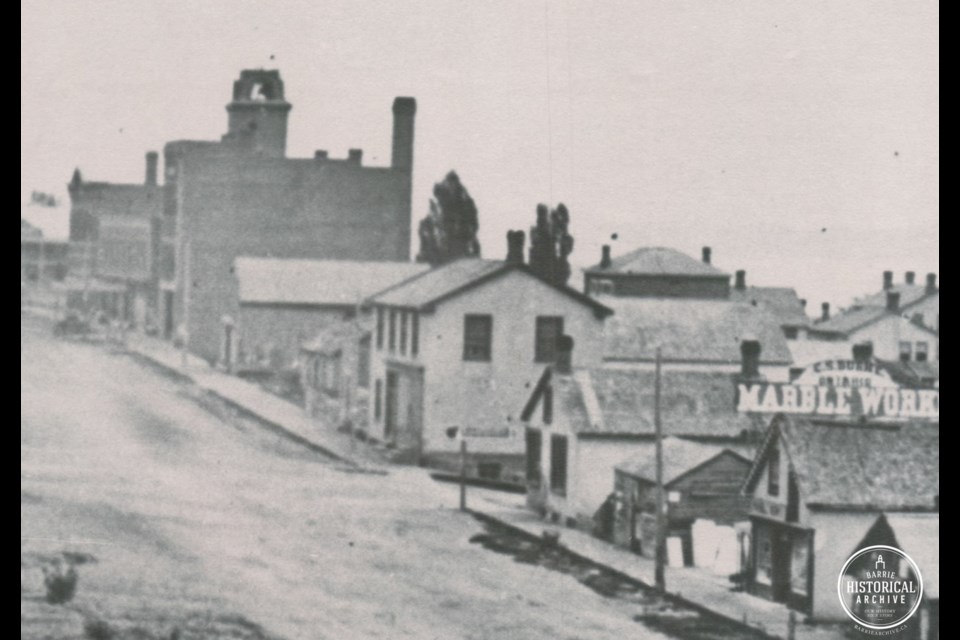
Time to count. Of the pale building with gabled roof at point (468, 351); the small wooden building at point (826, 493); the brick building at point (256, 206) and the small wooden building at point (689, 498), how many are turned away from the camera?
0

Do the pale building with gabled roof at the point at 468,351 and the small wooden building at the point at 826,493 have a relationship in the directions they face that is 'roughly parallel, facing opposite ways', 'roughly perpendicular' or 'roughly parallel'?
roughly parallel

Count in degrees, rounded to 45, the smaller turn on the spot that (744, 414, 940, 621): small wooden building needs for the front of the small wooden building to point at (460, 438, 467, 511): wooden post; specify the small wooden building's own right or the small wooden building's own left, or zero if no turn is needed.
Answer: approximately 45° to the small wooden building's own right

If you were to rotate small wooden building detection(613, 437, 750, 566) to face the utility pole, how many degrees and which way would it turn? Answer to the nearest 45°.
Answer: approximately 45° to its left

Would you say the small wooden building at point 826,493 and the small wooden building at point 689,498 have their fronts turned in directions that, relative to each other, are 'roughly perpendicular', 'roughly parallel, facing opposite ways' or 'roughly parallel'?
roughly parallel

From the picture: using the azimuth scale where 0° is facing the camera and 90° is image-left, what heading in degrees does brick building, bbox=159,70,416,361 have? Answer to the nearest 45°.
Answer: approximately 90°

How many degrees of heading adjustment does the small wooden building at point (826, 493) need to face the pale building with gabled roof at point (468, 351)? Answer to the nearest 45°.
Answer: approximately 45° to its right

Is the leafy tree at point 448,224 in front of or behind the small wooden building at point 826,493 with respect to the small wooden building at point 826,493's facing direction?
behind

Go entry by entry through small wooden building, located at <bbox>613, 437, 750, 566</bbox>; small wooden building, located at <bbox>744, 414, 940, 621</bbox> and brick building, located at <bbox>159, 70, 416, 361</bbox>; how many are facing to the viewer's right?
0

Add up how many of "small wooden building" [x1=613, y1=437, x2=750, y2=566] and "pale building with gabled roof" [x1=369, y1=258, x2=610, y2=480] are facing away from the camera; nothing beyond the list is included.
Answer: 0

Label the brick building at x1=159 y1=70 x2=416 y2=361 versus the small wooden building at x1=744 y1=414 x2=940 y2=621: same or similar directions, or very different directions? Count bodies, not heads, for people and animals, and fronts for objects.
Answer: same or similar directions
